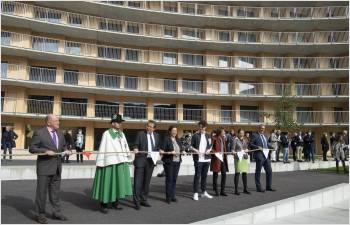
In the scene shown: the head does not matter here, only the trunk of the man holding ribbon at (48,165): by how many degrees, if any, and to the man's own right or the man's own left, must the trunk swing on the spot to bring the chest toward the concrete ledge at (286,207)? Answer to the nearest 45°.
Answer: approximately 45° to the man's own left

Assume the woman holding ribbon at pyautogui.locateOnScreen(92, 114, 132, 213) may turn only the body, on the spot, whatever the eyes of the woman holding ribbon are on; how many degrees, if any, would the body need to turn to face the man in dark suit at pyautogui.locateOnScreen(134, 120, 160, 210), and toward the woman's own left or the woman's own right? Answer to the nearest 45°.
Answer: approximately 90° to the woman's own left

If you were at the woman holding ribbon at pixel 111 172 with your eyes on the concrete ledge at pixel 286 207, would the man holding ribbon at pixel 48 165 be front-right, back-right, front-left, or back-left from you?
back-right

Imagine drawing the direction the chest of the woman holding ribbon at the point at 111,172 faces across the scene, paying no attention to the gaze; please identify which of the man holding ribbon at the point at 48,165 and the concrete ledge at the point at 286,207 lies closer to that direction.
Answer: the concrete ledge

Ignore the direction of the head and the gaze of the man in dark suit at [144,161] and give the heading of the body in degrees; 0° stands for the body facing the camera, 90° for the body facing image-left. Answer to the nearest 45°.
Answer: approximately 315°

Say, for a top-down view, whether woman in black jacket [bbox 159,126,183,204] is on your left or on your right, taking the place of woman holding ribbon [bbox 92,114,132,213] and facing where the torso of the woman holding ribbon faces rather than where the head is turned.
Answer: on your left

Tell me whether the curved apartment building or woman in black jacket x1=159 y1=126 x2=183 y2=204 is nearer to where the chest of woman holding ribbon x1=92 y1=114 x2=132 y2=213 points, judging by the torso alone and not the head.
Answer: the woman in black jacket

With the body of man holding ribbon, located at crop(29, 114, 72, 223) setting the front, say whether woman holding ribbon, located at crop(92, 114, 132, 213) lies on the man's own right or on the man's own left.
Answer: on the man's own left

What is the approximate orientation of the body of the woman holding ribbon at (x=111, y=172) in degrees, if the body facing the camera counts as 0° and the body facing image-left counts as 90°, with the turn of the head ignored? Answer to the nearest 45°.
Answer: approximately 315°

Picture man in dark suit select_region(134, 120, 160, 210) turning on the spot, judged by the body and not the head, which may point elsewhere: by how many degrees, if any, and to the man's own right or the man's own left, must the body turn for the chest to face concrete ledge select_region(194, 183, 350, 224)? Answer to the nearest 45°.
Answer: approximately 45° to the man's own left

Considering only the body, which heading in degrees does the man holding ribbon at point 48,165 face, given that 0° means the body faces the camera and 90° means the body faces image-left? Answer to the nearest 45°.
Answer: approximately 315°
